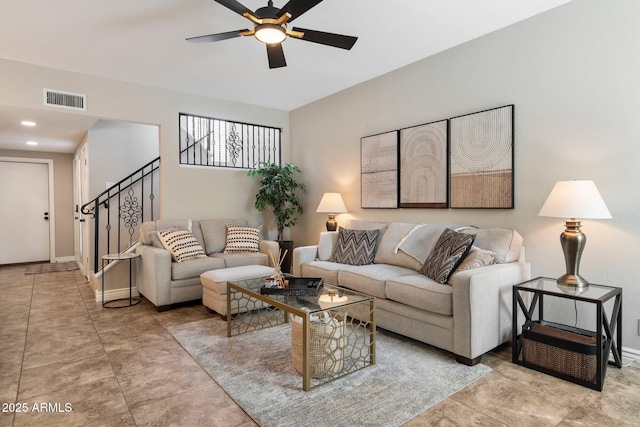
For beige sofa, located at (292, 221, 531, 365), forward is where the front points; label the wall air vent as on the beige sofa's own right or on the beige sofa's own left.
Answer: on the beige sofa's own right

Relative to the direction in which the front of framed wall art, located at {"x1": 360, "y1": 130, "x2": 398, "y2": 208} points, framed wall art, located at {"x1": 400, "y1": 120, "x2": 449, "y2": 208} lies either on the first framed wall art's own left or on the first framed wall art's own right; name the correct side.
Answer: on the first framed wall art's own left

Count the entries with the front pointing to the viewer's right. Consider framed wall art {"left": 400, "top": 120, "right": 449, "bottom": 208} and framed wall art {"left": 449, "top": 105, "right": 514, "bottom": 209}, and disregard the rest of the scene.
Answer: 0

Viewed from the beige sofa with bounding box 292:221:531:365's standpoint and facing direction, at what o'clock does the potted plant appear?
The potted plant is roughly at 3 o'clock from the beige sofa.

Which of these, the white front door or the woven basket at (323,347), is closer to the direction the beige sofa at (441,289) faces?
the woven basket

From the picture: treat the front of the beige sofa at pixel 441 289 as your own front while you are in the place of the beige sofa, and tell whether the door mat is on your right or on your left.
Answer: on your right

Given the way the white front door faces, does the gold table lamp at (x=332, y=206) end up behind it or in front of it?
in front

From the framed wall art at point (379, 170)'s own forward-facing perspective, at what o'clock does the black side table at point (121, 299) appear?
The black side table is roughly at 1 o'clock from the framed wall art.

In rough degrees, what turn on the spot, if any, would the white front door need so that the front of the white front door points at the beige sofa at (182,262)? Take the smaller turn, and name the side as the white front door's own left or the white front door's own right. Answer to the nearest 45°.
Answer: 0° — it already faces it

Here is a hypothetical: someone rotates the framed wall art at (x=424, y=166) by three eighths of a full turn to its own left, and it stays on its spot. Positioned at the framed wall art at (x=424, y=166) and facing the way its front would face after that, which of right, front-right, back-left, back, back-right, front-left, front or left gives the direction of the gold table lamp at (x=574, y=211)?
front-right
